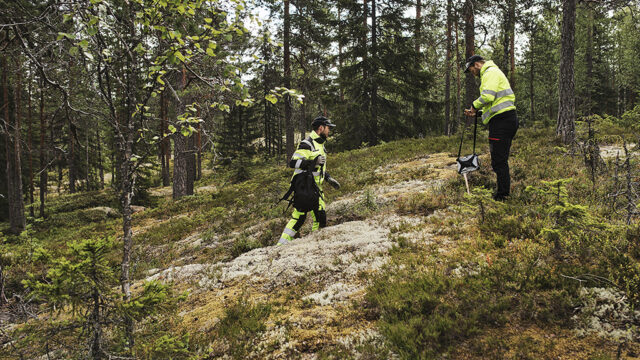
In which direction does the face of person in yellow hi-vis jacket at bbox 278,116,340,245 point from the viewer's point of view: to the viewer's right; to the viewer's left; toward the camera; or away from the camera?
to the viewer's right

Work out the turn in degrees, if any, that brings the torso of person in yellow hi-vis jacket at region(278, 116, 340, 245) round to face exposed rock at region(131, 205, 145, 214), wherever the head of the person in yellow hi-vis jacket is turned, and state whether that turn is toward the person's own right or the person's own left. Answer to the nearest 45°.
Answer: approximately 135° to the person's own left

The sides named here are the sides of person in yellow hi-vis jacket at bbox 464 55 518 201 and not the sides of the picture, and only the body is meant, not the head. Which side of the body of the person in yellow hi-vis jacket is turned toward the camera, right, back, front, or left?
left

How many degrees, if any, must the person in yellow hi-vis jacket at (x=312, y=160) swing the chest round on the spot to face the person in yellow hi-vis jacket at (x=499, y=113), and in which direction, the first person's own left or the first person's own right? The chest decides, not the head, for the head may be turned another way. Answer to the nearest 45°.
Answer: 0° — they already face them

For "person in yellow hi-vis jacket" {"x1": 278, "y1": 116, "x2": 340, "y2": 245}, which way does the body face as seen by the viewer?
to the viewer's right

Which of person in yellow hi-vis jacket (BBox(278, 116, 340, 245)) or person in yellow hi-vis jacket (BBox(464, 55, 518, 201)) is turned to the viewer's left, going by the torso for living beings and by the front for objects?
person in yellow hi-vis jacket (BBox(464, 55, 518, 201))

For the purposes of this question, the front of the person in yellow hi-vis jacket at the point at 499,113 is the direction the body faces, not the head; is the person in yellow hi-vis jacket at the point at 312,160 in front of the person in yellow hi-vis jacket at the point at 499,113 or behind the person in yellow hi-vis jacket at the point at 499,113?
in front

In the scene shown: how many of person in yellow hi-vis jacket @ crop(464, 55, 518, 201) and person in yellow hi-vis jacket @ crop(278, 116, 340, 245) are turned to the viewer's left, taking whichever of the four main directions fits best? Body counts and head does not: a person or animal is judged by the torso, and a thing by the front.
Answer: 1
